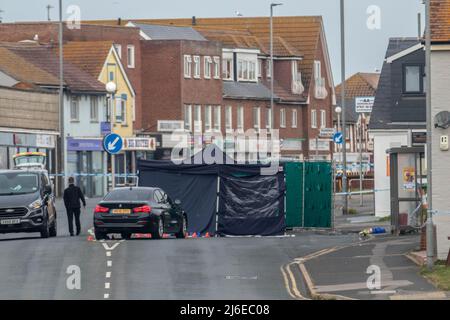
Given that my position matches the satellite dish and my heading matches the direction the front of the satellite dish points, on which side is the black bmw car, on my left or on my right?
on my right

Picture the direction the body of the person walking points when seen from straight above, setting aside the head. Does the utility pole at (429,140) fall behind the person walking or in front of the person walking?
behind

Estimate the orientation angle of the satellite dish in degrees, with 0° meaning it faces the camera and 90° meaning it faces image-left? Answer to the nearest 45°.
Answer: approximately 45°

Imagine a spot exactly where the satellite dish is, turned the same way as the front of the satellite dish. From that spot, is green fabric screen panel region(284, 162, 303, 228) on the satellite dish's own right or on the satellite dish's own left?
on the satellite dish's own right
